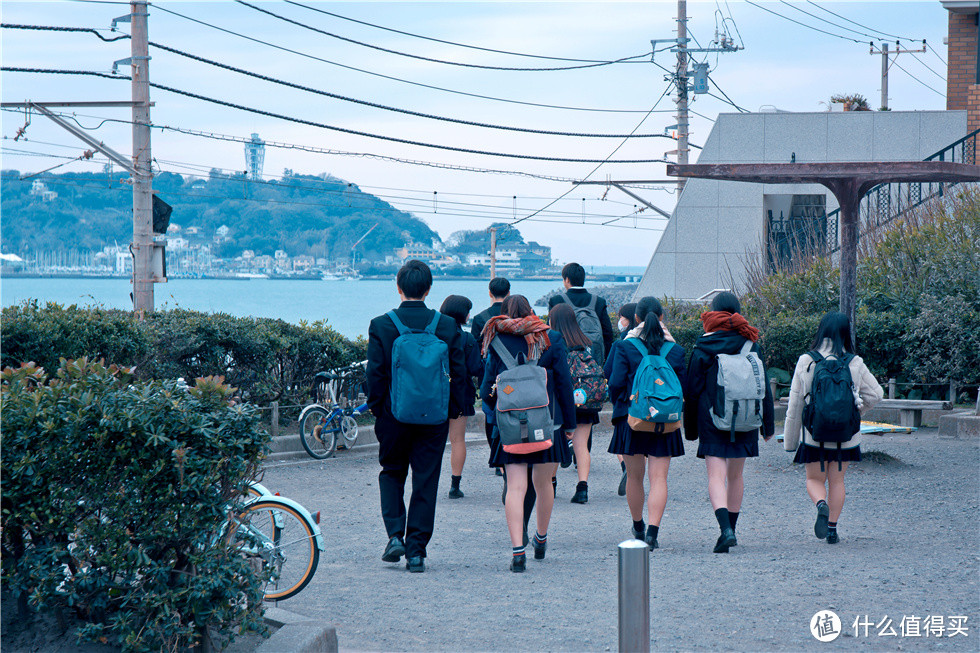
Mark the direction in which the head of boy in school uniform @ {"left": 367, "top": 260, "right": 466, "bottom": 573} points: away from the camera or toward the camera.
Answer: away from the camera

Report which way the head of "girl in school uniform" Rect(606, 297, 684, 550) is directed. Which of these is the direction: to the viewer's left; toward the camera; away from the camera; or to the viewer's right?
away from the camera

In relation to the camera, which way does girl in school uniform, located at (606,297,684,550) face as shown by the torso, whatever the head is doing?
away from the camera

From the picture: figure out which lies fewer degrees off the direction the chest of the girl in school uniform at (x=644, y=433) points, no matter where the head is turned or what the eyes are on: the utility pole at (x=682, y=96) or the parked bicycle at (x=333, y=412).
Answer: the utility pole

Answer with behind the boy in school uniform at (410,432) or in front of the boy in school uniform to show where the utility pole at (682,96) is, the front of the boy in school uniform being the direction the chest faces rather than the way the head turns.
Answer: in front

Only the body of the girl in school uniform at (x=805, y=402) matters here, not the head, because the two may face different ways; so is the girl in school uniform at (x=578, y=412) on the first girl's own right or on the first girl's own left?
on the first girl's own left

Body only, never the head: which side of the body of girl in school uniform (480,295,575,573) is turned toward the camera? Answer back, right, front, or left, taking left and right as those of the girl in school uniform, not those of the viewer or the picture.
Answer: back

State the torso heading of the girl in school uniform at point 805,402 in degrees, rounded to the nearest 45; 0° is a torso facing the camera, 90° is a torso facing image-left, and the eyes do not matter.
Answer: approximately 180°

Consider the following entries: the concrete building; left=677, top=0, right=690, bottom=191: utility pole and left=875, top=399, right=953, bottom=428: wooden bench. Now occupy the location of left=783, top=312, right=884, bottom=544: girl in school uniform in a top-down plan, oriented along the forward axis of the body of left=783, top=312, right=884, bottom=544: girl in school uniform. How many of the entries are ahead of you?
3

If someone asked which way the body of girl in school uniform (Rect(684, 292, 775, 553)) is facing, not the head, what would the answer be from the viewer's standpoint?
away from the camera

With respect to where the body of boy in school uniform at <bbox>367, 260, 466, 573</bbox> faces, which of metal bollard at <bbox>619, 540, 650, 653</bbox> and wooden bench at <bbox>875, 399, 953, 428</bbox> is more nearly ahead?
the wooden bench

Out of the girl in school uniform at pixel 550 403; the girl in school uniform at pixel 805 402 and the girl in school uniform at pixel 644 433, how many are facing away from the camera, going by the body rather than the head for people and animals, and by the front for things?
3

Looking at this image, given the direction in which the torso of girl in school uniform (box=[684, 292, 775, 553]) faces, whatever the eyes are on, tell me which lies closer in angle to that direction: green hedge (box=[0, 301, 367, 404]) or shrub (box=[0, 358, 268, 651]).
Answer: the green hedge

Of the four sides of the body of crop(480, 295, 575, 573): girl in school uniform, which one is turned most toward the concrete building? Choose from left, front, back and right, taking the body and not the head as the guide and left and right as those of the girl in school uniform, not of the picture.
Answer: front

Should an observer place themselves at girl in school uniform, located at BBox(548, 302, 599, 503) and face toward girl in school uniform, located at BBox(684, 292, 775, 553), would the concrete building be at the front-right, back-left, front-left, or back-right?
back-left
